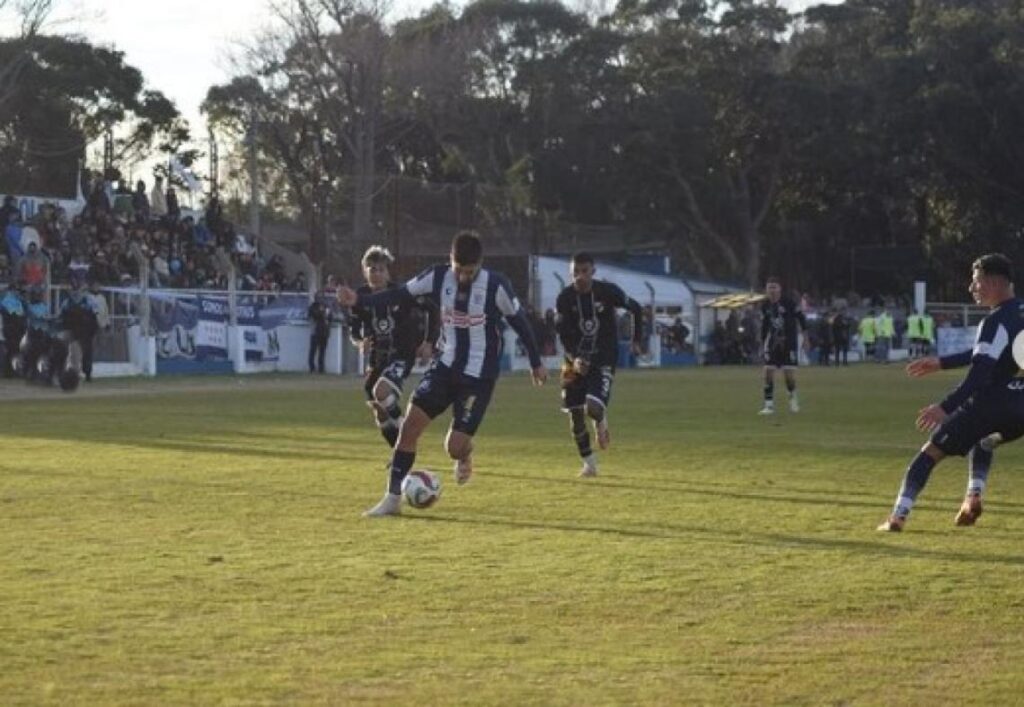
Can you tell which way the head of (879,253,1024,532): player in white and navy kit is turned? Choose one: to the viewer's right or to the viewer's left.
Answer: to the viewer's left

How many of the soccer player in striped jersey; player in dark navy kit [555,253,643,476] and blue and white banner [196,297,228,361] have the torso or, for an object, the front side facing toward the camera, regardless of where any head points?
3

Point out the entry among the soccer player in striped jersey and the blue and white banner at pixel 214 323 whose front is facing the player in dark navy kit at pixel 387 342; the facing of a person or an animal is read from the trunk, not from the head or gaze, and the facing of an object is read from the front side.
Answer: the blue and white banner

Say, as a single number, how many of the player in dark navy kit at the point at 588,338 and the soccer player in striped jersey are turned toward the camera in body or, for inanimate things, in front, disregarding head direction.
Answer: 2

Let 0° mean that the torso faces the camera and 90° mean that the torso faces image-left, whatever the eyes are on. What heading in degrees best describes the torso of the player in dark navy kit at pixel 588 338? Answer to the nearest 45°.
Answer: approximately 0°

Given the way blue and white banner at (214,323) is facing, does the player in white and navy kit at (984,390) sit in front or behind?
in front

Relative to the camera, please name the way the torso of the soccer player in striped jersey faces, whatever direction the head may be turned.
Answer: toward the camera

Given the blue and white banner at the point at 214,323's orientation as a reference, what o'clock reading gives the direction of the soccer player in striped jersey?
The soccer player in striped jersey is roughly at 12 o'clock from the blue and white banner.

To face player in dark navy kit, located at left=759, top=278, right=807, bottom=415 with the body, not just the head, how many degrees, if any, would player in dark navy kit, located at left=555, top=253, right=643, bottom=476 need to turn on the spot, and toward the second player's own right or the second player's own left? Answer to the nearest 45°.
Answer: approximately 180°

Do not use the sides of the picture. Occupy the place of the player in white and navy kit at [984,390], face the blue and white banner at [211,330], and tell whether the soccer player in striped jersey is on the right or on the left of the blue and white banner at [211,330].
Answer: left
